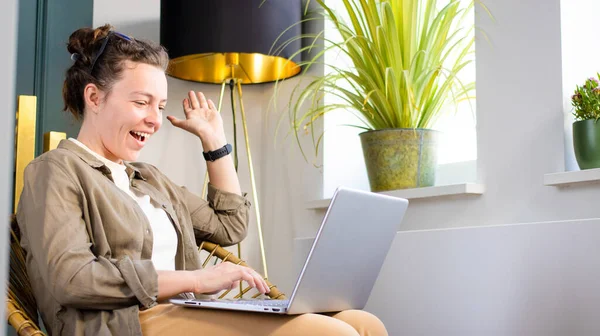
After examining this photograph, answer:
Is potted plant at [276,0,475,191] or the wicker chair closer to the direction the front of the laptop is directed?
the wicker chair

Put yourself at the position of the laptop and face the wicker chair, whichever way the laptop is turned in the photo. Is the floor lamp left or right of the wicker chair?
right

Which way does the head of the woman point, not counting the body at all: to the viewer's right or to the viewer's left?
to the viewer's right

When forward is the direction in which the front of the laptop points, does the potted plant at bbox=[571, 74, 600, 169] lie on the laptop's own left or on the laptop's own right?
on the laptop's own right

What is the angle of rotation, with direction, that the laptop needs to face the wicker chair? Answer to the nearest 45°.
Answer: approximately 45° to its left

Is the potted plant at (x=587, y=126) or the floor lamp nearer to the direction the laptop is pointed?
the floor lamp

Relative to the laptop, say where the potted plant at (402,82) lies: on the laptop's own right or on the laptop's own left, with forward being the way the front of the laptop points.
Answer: on the laptop's own right

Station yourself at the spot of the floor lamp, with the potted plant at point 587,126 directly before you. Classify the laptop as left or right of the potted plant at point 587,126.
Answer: right

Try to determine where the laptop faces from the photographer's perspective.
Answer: facing away from the viewer and to the left of the viewer
